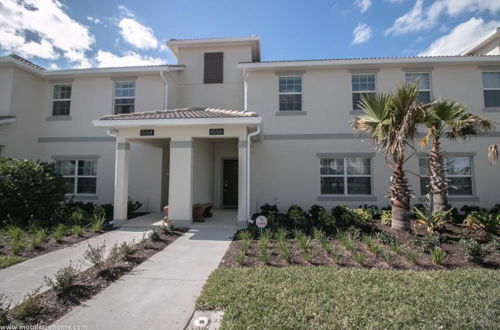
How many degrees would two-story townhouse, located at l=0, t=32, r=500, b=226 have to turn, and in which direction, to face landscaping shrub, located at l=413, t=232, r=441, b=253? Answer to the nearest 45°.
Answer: approximately 45° to its left

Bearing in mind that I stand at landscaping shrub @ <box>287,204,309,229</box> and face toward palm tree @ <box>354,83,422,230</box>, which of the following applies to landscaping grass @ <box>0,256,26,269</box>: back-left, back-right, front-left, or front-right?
back-right

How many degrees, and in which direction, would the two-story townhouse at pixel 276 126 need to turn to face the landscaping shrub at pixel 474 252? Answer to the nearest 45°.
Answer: approximately 45° to its left

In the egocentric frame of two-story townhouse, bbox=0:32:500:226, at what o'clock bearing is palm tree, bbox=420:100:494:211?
The palm tree is roughly at 10 o'clock from the two-story townhouse.

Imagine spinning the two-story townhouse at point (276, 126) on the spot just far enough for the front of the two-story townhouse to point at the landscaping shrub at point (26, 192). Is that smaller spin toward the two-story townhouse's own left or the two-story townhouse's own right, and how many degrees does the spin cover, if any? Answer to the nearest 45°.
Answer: approximately 90° to the two-story townhouse's own right

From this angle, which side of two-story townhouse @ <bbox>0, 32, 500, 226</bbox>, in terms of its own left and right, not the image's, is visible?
front

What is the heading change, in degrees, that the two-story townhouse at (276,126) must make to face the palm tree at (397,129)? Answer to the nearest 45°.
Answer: approximately 45° to its left
